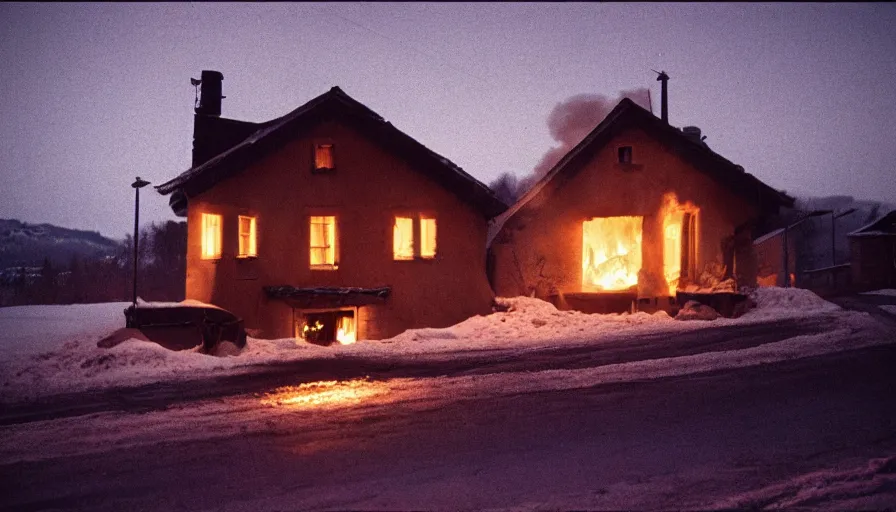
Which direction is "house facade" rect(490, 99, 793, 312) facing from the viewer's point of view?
toward the camera

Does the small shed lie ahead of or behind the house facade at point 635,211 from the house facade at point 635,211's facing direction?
behind
